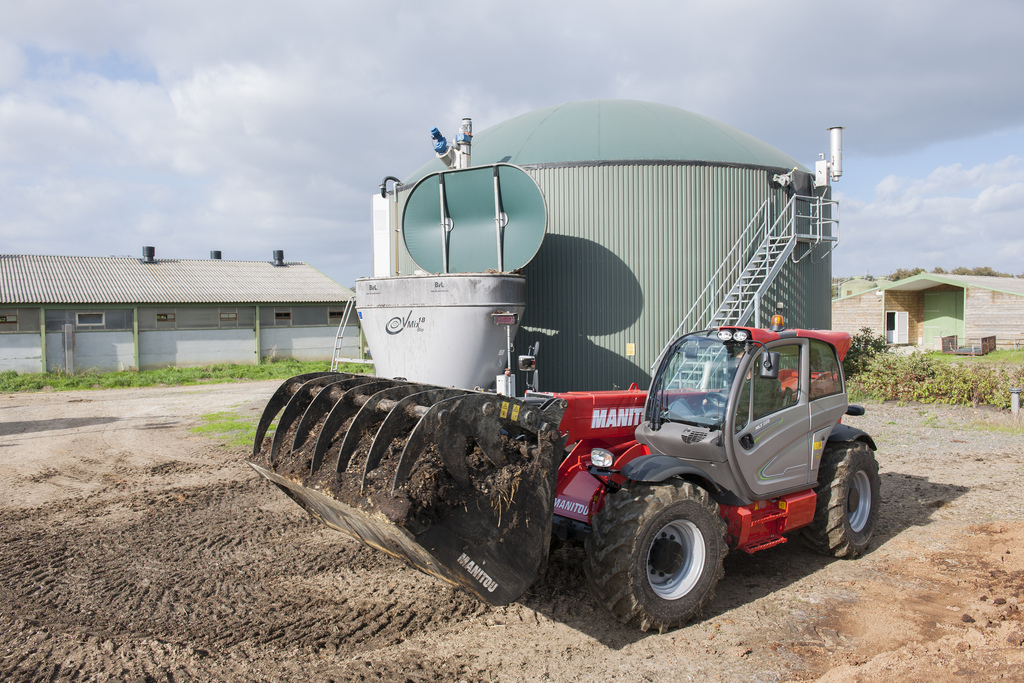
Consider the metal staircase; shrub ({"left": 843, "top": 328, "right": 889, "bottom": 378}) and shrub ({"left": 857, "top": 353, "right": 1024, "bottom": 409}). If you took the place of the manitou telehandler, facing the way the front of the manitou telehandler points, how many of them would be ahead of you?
0

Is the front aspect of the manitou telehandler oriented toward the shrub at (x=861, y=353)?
no

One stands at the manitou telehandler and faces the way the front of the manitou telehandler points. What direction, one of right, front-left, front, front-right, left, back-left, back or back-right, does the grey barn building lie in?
right

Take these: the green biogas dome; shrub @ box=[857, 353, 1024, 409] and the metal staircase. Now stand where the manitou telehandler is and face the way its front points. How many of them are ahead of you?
0

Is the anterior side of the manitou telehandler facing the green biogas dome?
no

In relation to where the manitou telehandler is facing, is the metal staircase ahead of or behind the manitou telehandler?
behind

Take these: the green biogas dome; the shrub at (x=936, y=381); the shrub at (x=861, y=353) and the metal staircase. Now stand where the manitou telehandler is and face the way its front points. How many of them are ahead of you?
0

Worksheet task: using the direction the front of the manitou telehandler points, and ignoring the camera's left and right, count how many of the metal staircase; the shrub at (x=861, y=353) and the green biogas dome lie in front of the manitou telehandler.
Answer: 0

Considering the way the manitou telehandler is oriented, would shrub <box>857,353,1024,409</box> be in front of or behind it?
behind

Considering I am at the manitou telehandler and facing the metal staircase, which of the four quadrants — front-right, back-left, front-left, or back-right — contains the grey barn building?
front-left

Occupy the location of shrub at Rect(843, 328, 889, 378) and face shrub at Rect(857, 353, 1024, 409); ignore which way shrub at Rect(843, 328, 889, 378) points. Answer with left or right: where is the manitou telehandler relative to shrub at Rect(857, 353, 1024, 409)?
right

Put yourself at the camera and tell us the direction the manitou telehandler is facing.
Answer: facing the viewer and to the left of the viewer
